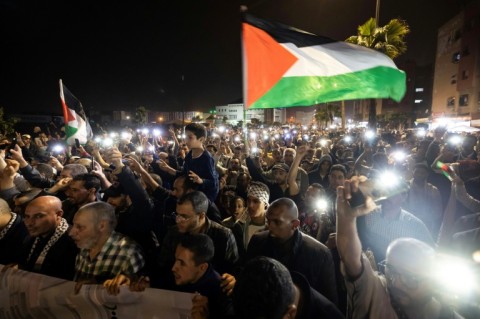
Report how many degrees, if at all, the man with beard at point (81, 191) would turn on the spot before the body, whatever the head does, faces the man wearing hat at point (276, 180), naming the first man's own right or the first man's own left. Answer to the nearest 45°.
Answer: approximately 135° to the first man's own left

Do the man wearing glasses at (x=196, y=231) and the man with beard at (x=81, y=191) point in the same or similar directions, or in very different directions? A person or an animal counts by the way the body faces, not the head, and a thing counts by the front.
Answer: same or similar directions

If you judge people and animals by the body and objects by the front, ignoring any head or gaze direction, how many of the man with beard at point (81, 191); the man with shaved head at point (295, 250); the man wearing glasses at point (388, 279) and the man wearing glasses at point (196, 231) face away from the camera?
0

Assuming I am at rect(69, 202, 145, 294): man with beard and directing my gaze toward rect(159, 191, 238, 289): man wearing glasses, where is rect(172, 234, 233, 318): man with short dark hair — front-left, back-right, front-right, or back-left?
front-right

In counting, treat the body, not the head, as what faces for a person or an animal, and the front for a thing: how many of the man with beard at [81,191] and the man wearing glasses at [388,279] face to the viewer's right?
0

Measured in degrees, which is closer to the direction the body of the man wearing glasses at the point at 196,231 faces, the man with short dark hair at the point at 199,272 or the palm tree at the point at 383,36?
the man with short dark hair

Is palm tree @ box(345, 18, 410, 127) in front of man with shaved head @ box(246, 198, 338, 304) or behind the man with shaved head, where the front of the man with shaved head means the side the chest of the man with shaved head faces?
behind

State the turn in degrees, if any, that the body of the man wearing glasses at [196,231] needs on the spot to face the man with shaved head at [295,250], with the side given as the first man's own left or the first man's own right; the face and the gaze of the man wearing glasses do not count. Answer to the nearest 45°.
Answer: approximately 90° to the first man's own left

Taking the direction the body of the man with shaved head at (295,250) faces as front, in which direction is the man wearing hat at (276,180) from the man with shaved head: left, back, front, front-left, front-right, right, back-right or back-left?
back-right

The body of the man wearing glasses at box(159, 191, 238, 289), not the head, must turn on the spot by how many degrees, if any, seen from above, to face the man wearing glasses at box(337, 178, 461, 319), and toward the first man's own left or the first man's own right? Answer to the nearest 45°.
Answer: approximately 90° to the first man's own left

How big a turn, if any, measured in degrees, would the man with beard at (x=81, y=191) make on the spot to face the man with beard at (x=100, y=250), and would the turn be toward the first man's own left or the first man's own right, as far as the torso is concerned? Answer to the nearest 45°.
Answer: approximately 45° to the first man's own left

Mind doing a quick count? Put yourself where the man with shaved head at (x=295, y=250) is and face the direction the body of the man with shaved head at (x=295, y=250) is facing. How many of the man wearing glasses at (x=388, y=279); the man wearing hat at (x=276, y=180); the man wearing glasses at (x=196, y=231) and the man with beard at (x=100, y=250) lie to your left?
1

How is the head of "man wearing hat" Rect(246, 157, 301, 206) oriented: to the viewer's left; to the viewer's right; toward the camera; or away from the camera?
toward the camera

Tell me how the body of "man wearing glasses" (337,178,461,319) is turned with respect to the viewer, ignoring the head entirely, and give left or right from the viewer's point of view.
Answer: facing the viewer and to the left of the viewer
